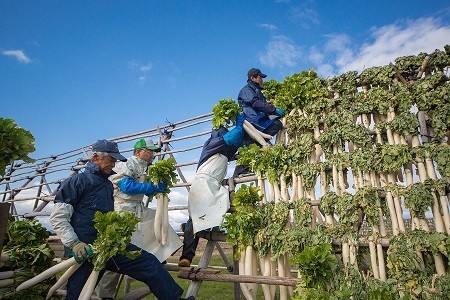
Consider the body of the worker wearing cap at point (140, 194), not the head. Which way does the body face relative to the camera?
to the viewer's right

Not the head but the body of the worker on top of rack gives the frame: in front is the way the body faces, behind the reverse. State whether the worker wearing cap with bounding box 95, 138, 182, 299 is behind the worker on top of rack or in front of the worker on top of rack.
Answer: behind

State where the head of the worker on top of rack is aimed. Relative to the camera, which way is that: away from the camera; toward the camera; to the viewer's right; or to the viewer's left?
to the viewer's right

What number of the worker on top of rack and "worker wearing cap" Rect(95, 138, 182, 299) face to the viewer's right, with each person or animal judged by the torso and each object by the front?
2

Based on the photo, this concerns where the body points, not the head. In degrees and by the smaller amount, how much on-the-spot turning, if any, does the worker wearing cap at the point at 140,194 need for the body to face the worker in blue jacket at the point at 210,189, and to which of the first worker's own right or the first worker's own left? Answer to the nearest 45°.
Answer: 0° — they already face them

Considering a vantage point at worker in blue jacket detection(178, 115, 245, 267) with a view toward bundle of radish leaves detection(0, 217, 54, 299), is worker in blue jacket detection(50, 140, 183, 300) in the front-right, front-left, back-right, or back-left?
front-left

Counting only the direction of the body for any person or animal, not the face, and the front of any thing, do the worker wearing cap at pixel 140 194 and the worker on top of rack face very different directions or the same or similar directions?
same or similar directions

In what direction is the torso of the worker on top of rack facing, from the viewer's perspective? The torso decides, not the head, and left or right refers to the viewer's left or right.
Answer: facing to the right of the viewer

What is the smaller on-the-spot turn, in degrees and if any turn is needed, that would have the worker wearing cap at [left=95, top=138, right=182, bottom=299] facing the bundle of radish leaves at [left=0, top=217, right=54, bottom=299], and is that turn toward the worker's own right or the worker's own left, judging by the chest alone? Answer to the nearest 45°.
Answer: approximately 180°
